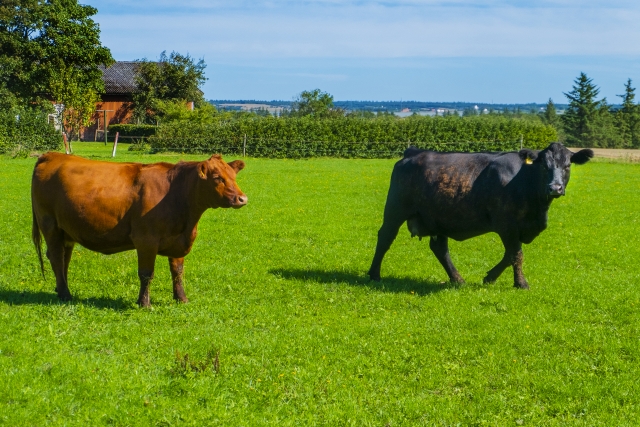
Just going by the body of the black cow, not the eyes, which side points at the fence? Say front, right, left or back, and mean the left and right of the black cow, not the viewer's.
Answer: left

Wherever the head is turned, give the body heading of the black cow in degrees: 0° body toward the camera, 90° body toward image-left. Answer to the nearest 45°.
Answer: approximately 270°

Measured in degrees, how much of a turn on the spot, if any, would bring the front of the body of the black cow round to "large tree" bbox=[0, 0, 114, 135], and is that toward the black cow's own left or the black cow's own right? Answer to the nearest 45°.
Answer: approximately 135° to the black cow's own left

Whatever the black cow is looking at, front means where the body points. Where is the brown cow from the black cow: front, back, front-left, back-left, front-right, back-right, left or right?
back-right

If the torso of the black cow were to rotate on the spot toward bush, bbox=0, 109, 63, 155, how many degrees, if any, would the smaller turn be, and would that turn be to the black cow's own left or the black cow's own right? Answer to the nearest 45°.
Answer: approximately 135° to the black cow's own left

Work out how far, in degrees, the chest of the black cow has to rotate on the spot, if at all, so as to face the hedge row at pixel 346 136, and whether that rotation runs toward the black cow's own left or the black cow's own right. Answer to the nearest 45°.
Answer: approximately 90° to the black cow's own left
